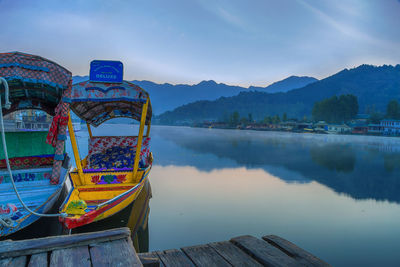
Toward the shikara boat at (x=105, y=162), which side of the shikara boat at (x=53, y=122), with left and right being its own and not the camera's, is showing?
left

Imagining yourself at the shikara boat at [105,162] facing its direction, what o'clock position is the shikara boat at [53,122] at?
the shikara boat at [53,122] is roughly at 2 o'clock from the shikara boat at [105,162].

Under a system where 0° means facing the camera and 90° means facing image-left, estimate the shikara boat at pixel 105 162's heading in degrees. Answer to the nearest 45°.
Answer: approximately 45°
